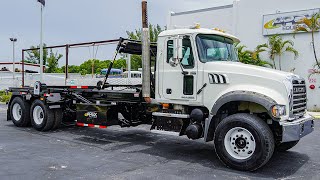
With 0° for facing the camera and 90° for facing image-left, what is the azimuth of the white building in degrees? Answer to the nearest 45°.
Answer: approximately 45°

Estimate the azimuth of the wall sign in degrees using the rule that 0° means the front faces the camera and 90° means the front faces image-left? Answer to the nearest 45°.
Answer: approximately 45°

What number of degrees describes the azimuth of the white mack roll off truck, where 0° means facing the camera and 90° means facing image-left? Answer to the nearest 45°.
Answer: approximately 315°

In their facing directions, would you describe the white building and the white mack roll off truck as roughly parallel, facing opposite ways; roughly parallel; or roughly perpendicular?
roughly perpendicular

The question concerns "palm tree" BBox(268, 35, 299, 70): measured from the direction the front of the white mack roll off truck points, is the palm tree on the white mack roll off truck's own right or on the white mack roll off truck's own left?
on the white mack roll off truck's own left
